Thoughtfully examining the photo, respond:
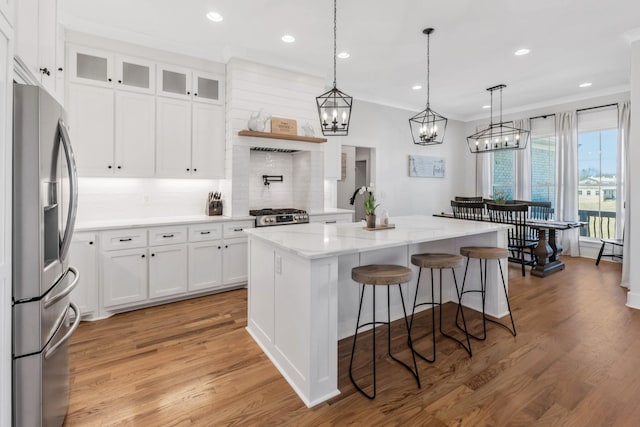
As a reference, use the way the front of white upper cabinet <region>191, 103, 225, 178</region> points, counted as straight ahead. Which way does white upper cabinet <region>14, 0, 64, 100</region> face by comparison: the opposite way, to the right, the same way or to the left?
to the left

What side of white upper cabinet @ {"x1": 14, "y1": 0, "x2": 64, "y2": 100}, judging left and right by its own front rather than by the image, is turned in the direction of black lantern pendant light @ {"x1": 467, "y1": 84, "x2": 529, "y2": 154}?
front

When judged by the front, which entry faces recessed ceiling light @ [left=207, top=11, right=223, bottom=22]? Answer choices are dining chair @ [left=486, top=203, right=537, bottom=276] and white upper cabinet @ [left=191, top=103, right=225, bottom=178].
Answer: the white upper cabinet

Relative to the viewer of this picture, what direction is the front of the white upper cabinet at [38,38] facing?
facing to the right of the viewer

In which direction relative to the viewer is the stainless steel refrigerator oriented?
to the viewer's right

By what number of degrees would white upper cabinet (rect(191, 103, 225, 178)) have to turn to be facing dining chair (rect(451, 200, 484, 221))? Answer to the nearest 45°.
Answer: approximately 90° to its left

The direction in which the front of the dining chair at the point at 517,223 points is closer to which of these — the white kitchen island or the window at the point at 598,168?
the window
